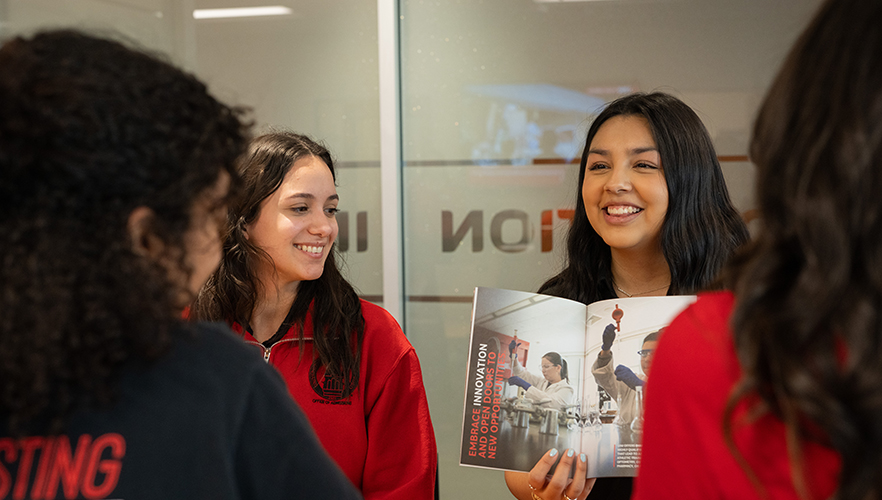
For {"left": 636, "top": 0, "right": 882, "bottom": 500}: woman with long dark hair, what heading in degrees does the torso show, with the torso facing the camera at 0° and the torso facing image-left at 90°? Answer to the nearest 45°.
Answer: approximately 180°

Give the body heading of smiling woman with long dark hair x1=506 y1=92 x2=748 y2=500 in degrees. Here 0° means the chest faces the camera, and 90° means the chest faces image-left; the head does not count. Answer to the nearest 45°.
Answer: approximately 45°

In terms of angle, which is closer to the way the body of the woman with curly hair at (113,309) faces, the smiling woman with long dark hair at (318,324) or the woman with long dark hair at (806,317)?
the smiling woman with long dark hair

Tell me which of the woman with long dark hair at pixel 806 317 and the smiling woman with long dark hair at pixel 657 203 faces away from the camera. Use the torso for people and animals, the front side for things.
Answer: the woman with long dark hair

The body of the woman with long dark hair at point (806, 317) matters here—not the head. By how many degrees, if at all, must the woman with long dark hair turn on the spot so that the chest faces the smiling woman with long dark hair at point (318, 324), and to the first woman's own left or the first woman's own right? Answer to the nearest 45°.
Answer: approximately 45° to the first woman's own left

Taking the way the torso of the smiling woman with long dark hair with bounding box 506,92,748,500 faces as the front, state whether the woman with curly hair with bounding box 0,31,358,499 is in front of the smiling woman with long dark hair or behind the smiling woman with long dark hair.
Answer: in front

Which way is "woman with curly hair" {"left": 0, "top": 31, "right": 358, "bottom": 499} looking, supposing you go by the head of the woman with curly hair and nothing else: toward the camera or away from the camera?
away from the camera

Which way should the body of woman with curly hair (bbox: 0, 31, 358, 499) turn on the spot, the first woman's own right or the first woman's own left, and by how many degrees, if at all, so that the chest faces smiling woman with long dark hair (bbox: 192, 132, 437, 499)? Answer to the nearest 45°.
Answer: approximately 45° to the first woman's own left

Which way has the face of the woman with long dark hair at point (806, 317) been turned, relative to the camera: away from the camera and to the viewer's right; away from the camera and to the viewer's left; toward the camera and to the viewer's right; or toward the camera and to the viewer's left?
away from the camera and to the viewer's left

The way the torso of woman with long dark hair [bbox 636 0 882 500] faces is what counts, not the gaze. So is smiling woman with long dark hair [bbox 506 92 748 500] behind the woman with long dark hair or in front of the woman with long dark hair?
in front

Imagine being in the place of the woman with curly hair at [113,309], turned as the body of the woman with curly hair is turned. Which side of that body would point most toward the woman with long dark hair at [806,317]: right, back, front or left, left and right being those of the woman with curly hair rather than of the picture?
right

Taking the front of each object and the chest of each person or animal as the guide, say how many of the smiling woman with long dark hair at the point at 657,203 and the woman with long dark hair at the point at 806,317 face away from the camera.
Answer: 1

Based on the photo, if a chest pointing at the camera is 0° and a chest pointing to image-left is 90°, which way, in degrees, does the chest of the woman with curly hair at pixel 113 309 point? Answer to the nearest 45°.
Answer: approximately 225°
